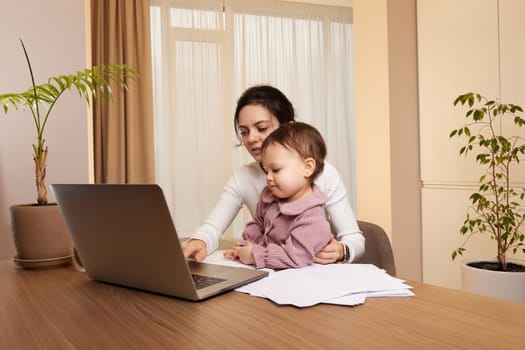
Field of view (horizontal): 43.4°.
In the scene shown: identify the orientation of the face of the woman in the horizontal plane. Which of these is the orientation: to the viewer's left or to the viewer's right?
to the viewer's left

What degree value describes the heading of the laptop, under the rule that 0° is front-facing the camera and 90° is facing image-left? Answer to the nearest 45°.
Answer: approximately 225°

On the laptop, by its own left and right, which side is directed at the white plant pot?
front

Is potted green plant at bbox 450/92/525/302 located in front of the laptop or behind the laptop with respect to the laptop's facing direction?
in front

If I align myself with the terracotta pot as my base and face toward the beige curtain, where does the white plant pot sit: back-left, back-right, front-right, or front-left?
front-right

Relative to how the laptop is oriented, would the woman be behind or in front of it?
in front

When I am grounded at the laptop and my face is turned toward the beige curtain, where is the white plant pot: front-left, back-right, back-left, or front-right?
front-right

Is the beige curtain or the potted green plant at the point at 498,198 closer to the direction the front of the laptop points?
the potted green plant

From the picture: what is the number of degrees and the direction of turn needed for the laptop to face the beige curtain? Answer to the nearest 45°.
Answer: approximately 45° to its left
